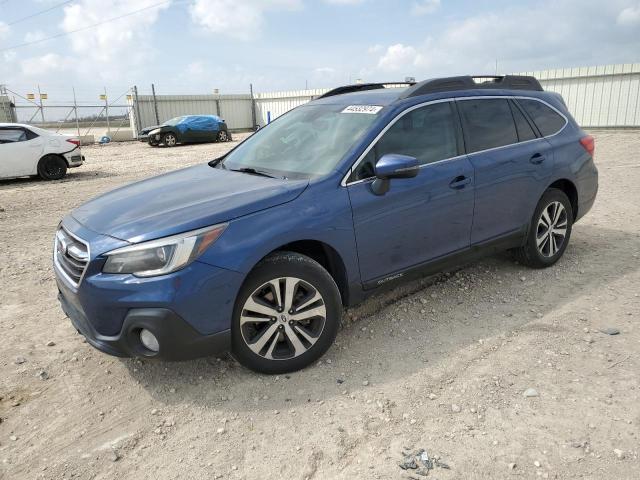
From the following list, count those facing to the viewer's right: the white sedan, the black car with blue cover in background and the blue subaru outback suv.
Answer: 0

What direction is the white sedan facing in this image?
to the viewer's left

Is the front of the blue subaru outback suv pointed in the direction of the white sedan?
no

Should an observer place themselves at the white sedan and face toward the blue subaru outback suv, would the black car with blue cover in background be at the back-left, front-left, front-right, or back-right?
back-left

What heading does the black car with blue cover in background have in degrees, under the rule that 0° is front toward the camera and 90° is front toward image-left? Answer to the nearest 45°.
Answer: approximately 45°

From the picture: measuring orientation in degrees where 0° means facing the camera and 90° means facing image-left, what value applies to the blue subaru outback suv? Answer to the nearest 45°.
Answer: approximately 45°

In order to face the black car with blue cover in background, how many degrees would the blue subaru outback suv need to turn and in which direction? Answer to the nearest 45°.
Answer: approximately 135° to its right

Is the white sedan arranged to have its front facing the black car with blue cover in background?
no

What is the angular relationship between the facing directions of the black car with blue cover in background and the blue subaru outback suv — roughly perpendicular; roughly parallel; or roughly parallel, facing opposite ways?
roughly parallel

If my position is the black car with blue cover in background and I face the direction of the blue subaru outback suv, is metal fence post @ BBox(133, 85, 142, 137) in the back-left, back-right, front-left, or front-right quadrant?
back-right

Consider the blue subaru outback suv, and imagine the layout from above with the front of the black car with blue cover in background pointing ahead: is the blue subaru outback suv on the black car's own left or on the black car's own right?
on the black car's own left

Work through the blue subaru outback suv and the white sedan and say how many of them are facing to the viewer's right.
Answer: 0

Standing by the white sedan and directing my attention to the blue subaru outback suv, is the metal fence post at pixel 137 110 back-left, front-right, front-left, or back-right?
back-left

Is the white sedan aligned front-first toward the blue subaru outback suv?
no

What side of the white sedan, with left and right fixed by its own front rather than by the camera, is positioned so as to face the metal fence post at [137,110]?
right
